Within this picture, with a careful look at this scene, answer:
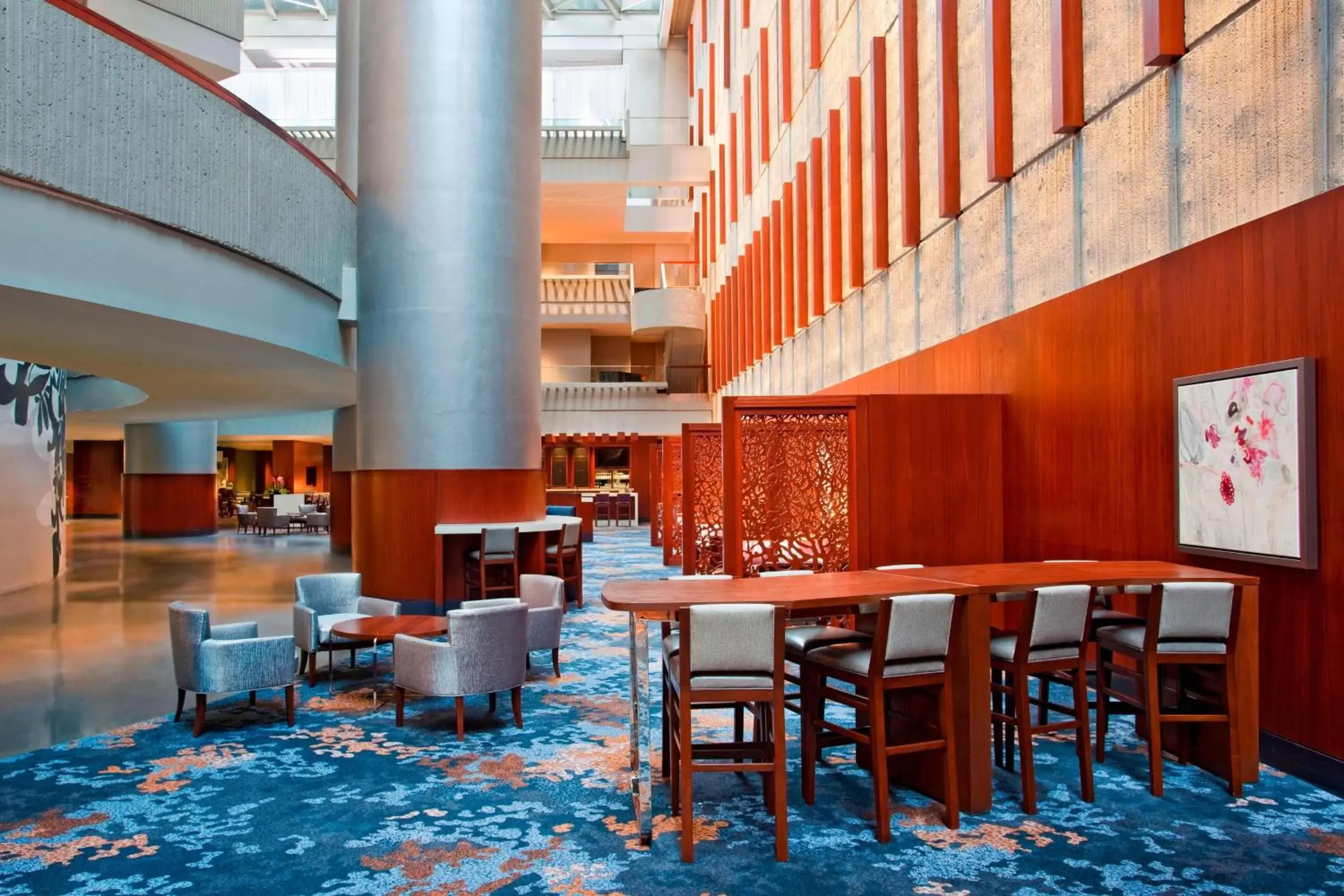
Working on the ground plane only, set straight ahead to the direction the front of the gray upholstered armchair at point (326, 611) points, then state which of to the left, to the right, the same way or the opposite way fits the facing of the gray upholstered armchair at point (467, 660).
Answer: the opposite way

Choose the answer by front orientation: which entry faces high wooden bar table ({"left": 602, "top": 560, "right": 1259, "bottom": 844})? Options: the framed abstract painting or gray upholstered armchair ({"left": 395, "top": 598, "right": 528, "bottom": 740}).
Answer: the framed abstract painting

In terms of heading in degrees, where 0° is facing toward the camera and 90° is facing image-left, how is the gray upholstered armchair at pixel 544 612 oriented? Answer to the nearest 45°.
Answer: approximately 45°

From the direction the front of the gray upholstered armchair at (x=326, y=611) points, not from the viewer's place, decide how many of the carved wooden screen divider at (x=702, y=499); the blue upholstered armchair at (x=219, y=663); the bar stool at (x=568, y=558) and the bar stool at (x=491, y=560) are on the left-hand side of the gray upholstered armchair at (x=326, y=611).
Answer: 3

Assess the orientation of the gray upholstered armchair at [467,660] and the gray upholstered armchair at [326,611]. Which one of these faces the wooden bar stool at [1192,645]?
the gray upholstered armchair at [326,611]

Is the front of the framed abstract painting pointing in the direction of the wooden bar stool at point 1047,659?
yes

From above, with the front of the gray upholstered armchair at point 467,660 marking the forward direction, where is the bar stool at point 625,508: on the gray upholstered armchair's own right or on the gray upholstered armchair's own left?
on the gray upholstered armchair's own right

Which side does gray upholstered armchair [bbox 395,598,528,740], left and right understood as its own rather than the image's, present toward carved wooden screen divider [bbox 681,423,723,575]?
right

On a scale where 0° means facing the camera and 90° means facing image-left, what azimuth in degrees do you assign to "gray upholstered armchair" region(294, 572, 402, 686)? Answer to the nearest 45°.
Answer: approximately 315°

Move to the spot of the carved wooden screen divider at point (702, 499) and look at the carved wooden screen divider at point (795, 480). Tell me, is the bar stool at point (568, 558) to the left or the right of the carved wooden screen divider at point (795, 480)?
right

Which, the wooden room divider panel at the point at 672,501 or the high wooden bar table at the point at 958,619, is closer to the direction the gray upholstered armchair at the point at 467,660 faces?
the wooden room divider panel

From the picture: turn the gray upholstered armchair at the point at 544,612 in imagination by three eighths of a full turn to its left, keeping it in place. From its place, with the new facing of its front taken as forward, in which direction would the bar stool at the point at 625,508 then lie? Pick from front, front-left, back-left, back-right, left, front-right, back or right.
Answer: left

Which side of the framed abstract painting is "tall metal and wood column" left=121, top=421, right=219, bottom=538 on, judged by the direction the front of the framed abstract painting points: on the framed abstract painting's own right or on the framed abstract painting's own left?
on the framed abstract painting's own right

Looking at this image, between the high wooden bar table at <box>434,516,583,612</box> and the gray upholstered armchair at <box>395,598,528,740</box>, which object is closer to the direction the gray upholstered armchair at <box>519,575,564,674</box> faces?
the gray upholstered armchair
